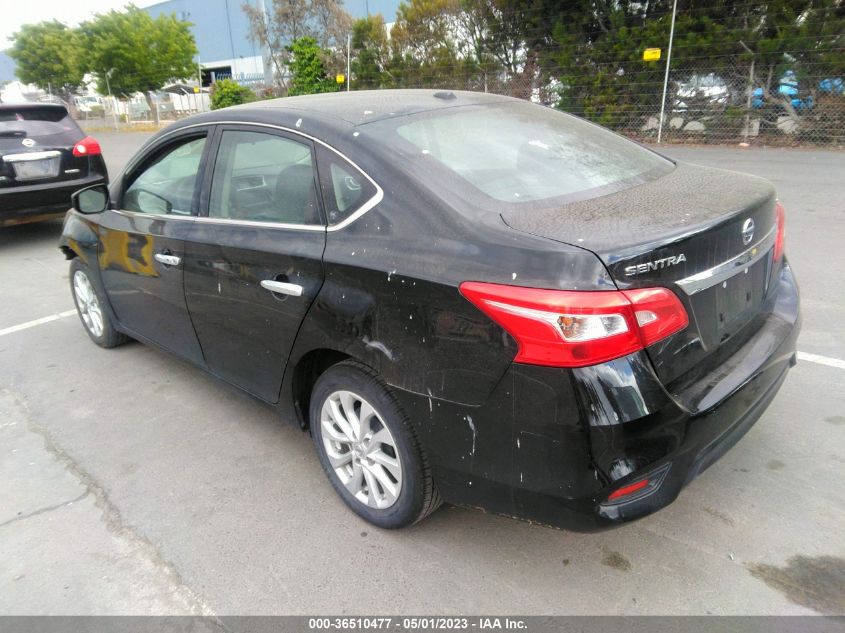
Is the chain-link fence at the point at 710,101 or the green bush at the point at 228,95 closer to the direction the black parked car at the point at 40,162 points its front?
the green bush

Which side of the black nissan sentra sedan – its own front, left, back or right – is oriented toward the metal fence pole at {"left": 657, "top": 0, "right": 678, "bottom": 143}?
right

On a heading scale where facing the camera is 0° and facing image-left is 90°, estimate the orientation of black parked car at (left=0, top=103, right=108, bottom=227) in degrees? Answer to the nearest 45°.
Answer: approximately 180°

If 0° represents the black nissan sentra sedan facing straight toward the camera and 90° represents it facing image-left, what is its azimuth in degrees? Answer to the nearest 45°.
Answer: approximately 135°

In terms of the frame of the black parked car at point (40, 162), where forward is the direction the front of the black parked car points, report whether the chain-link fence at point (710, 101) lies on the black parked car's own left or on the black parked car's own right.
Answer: on the black parked car's own right

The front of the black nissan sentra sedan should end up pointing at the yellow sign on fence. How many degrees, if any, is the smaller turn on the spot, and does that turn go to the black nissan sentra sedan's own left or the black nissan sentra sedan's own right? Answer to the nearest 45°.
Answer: approximately 45° to the black nissan sentra sedan's own right

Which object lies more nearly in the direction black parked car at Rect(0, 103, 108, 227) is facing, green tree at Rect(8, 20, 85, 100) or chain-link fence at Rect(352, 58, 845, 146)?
the green tree

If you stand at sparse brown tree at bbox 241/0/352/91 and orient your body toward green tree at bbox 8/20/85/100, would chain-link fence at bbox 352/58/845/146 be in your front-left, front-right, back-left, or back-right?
back-left

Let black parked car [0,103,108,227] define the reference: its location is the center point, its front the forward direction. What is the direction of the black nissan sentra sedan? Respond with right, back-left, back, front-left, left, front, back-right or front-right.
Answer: back

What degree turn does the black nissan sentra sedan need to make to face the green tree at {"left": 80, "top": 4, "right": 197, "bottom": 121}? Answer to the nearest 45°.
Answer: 0° — it already faces it

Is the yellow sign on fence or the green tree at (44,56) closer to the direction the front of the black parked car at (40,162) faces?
the green tree
